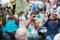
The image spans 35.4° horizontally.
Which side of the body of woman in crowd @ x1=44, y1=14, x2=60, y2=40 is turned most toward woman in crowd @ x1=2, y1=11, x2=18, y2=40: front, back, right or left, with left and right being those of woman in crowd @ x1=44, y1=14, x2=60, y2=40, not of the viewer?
right

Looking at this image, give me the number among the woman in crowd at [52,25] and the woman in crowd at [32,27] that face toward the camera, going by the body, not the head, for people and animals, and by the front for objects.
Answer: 2

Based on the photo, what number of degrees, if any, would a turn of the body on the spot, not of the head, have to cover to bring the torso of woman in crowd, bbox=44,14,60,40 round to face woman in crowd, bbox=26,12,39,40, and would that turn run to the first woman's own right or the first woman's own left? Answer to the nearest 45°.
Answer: approximately 45° to the first woman's own right

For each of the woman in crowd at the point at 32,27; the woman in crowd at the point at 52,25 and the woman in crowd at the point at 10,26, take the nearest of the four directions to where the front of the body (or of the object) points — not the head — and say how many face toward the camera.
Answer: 3

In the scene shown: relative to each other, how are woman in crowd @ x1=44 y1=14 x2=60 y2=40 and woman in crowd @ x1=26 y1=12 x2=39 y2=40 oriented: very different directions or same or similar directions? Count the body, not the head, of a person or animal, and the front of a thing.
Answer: same or similar directions

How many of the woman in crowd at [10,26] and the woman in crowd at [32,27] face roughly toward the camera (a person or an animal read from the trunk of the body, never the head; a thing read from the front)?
2

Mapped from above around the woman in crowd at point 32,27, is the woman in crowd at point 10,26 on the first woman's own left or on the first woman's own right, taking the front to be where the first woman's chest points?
on the first woman's own right

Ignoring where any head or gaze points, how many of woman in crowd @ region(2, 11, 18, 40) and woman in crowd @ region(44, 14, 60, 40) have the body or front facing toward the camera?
2

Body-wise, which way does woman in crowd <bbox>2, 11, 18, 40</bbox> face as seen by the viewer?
toward the camera

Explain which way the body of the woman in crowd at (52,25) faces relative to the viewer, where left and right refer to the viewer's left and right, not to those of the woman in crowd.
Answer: facing the viewer

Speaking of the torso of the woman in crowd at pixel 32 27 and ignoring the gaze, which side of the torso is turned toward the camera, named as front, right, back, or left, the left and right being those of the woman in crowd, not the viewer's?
front

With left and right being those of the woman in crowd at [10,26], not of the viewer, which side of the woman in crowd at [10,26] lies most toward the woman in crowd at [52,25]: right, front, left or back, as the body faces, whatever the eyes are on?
left

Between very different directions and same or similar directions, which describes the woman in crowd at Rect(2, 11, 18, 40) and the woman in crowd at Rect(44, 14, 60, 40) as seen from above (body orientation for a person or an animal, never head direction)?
same or similar directions
